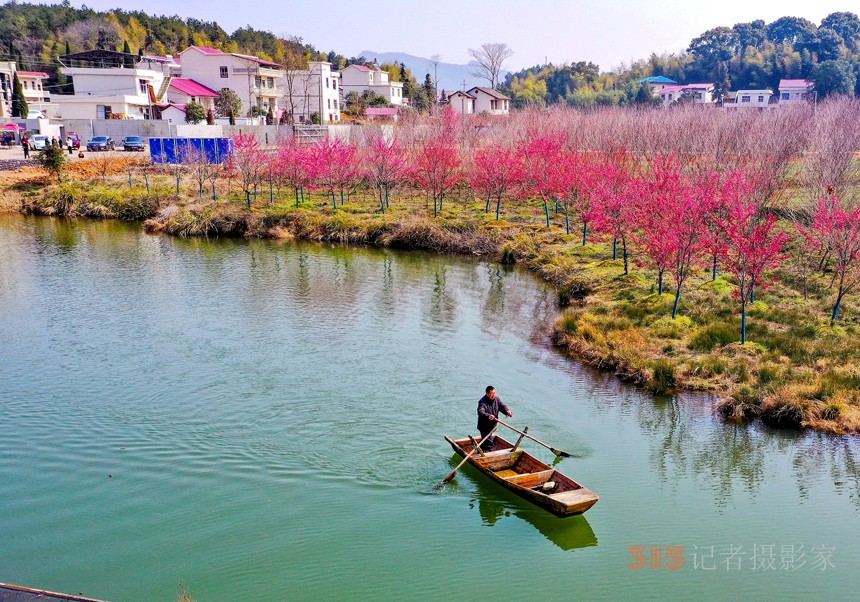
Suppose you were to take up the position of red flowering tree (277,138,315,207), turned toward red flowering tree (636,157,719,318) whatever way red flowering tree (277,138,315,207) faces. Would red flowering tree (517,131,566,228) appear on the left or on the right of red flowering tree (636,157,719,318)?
left

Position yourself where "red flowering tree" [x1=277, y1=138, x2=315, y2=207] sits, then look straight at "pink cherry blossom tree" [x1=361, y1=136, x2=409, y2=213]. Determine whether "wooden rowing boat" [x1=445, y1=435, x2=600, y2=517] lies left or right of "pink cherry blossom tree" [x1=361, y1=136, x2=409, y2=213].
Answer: right

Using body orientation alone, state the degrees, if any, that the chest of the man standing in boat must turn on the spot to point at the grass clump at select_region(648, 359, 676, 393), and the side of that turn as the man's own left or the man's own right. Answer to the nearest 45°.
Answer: approximately 90° to the man's own left

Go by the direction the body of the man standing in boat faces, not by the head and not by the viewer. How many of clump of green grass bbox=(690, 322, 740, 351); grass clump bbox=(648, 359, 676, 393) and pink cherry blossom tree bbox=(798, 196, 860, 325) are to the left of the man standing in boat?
3

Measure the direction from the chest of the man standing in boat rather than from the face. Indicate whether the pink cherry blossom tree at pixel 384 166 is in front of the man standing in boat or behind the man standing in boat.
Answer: behind

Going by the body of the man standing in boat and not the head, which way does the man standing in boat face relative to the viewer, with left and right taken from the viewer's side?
facing the viewer and to the right of the viewer

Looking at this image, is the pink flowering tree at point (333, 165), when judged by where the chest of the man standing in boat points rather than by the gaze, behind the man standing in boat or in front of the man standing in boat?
behind

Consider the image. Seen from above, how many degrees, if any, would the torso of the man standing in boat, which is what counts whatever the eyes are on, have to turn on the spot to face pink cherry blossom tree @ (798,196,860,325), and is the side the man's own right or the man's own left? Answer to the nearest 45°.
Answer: approximately 90° to the man's own left

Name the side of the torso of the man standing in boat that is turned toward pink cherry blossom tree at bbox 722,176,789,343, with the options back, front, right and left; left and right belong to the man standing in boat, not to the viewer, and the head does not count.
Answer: left
